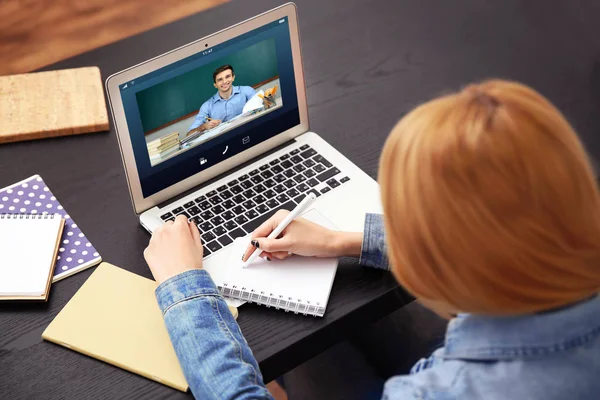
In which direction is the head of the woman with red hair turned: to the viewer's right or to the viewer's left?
to the viewer's left

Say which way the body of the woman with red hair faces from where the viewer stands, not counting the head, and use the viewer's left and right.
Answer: facing away from the viewer and to the left of the viewer

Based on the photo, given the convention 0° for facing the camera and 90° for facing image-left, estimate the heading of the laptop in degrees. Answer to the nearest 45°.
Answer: approximately 315°

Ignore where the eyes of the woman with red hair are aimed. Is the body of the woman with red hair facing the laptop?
yes

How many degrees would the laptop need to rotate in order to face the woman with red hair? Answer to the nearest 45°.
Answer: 0° — it already faces them

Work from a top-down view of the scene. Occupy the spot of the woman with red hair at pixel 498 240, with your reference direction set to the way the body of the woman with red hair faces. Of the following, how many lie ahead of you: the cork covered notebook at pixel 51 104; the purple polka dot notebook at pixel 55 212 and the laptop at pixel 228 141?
3

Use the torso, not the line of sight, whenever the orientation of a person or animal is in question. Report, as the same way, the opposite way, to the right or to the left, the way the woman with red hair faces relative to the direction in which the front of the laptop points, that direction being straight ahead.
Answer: the opposite way

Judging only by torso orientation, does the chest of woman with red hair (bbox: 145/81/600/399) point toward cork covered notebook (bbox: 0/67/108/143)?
yes
